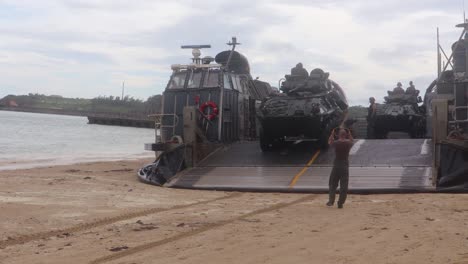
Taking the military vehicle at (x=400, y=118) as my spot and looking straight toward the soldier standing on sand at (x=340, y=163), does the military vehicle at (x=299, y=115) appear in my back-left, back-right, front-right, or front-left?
front-right

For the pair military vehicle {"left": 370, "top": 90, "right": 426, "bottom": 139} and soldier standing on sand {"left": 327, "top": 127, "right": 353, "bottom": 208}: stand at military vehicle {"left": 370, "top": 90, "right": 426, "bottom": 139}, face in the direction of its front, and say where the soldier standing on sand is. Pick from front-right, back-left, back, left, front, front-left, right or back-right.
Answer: front

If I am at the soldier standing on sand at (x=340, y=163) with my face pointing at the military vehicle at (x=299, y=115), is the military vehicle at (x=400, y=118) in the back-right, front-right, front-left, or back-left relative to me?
front-right

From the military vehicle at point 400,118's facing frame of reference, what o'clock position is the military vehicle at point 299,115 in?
the military vehicle at point 299,115 is roughly at 1 o'clock from the military vehicle at point 400,118.

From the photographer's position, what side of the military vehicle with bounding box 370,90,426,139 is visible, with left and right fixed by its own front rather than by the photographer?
front

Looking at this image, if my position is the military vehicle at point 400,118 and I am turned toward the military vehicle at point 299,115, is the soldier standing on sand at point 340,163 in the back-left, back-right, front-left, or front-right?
front-left

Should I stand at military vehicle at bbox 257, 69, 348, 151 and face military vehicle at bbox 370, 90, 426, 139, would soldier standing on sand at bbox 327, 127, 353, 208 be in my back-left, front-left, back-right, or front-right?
back-right

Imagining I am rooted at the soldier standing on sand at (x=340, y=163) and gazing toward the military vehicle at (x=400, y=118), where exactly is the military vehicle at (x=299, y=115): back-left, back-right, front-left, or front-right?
front-left

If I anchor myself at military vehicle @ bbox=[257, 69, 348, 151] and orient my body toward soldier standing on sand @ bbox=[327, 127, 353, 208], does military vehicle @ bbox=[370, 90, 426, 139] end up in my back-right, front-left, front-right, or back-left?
back-left
